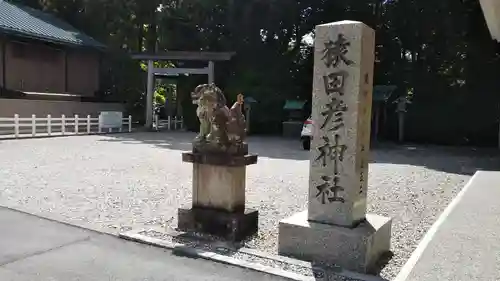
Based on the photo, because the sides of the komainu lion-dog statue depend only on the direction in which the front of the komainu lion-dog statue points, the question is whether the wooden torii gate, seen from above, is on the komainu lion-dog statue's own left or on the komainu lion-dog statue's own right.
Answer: on the komainu lion-dog statue's own right

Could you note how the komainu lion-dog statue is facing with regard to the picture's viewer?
facing the viewer and to the left of the viewer

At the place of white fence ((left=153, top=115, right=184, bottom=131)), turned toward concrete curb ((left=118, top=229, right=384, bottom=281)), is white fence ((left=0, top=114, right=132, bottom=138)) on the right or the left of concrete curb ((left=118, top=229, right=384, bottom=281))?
right

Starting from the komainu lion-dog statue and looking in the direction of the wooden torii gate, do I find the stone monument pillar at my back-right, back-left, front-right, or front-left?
back-right

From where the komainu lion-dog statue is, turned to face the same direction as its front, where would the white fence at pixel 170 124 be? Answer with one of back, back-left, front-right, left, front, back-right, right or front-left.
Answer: back-right

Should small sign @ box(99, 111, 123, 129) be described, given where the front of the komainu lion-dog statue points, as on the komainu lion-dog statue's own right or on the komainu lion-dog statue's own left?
on the komainu lion-dog statue's own right

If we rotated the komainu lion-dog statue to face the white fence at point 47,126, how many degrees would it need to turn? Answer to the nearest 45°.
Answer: approximately 90° to its right
